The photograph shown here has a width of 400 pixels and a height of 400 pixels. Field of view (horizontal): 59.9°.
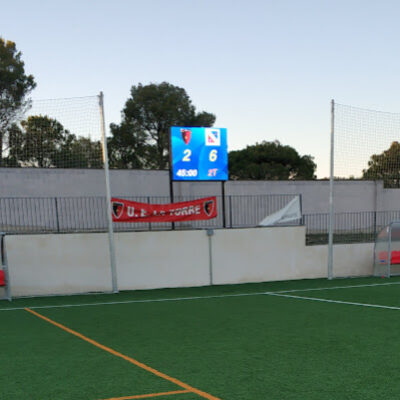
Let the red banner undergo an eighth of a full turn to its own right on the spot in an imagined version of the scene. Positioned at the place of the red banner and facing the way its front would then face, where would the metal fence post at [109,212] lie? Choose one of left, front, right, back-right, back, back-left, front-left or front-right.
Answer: front

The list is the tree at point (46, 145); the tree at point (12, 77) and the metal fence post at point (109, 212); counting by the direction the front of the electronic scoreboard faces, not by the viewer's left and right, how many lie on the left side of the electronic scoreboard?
0

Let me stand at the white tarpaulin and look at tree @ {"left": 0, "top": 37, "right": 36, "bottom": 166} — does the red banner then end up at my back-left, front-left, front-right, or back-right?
front-left

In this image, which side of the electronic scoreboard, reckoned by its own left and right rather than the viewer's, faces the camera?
front

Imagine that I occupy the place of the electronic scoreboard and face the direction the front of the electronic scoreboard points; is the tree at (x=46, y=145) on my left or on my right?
on my right

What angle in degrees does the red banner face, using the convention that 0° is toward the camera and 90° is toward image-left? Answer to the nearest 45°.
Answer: approximately 0°

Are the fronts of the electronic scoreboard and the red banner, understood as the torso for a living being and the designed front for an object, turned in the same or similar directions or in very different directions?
same or similar directions

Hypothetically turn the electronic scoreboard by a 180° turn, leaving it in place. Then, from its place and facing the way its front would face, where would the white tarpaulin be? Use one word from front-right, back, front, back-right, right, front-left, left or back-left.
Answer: right

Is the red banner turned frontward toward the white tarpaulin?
no

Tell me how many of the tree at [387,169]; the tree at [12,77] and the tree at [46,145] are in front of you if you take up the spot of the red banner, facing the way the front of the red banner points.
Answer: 0

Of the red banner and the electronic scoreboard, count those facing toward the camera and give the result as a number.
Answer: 2

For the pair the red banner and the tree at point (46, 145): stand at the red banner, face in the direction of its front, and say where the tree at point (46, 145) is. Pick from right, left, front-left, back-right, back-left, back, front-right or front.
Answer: back-right
